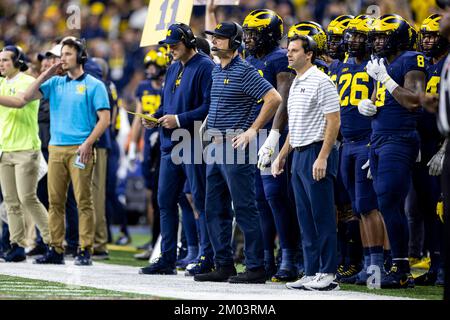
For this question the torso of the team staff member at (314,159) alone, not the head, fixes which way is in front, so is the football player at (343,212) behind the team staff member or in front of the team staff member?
behind

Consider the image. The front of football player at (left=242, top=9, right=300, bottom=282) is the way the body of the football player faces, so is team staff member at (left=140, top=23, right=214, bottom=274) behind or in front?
in front

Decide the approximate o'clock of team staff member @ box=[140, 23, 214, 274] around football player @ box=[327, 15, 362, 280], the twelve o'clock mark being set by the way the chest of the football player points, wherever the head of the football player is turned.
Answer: The team staff member is roughly at 1 o'clock from the football player.

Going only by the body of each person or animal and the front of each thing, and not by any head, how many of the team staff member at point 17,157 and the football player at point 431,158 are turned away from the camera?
0

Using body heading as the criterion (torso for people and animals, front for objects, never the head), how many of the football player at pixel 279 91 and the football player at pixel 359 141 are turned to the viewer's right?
0

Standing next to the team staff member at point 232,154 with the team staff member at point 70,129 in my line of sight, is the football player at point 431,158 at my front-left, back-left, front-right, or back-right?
back-right

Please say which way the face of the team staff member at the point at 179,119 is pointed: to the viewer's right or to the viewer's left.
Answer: to the viewer's left
